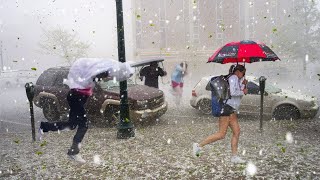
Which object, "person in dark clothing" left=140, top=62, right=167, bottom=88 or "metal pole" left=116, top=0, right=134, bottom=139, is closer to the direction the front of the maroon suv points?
the metal pole

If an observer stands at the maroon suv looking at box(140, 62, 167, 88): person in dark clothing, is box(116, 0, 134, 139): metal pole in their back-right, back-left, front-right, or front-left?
back-right

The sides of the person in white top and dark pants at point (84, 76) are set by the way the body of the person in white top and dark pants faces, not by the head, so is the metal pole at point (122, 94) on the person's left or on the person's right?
on the person's left

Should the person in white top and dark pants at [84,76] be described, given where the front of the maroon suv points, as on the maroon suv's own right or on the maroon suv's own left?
on the maroon suv's own right

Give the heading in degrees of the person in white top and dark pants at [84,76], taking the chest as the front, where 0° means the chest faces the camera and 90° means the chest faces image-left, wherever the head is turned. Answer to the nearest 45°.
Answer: approximately 270°

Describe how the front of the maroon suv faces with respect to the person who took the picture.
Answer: facing the viewer and to the right of the viewer

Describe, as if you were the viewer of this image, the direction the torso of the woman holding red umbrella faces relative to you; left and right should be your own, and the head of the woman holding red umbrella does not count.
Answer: facing to the right of the viewer
